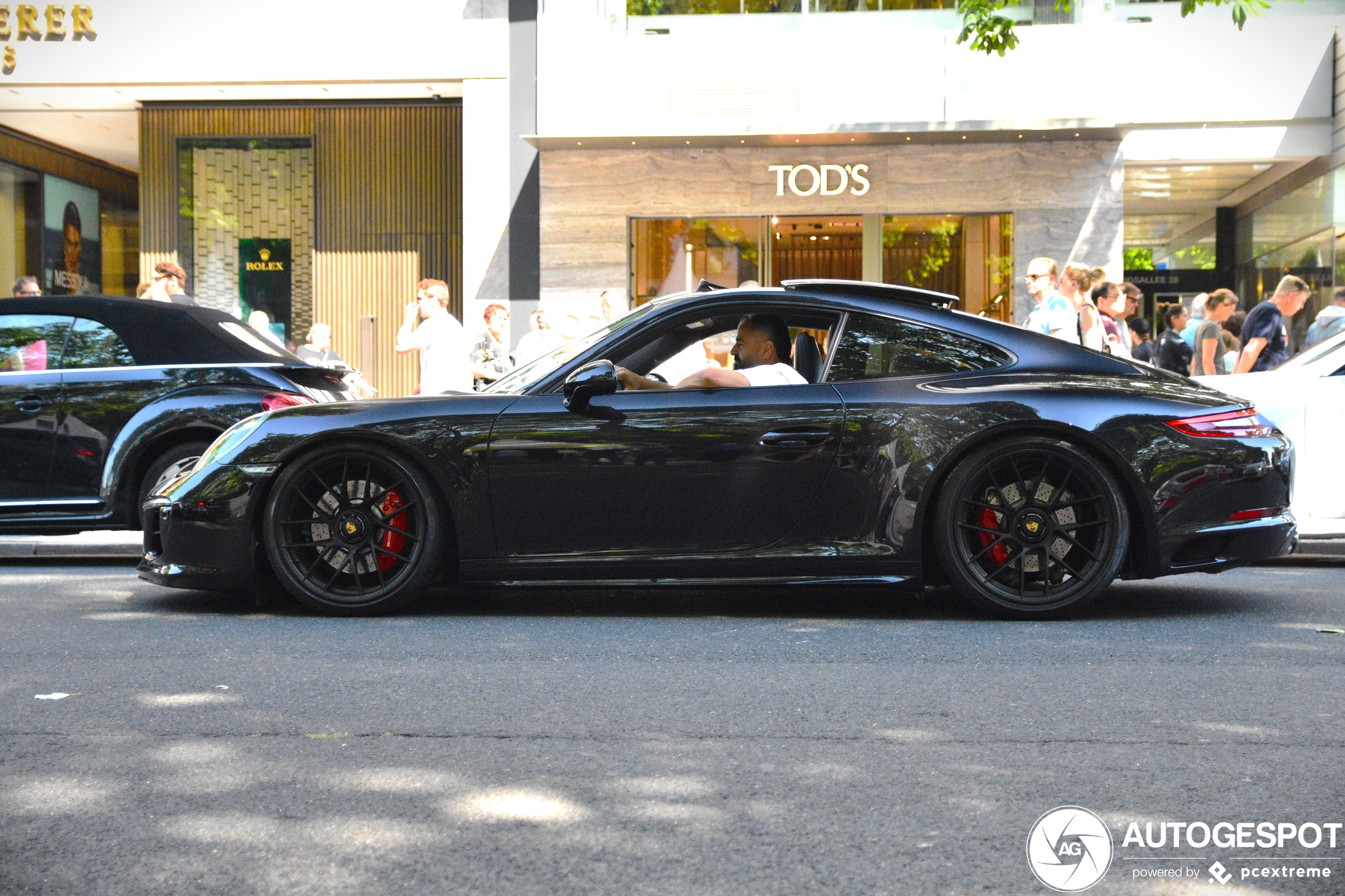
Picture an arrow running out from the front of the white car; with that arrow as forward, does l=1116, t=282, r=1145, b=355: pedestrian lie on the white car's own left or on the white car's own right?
on the white car's own right

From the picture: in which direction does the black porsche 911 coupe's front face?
to the viewer's left

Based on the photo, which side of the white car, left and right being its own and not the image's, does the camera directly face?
left

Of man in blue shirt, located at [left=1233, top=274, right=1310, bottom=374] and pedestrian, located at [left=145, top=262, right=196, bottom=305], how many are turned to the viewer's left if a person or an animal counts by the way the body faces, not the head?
1

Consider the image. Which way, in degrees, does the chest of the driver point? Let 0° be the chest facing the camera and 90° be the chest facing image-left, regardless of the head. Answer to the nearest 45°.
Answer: approximately 90°

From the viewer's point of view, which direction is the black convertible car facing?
to the viewer's left

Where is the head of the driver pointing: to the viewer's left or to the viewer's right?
to the viewer's left
